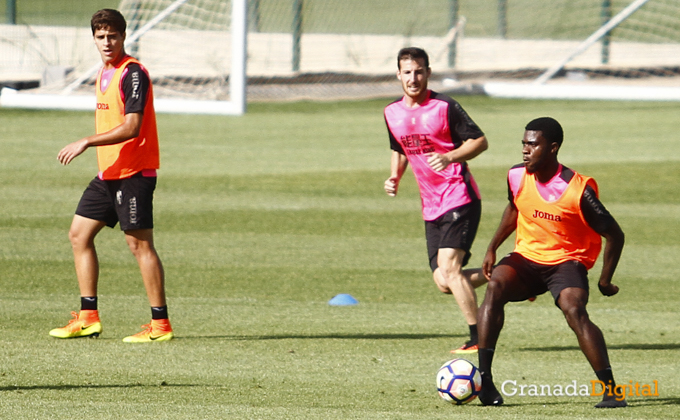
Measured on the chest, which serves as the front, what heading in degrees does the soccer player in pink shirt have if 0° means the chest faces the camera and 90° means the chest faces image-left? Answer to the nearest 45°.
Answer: approximately 45°

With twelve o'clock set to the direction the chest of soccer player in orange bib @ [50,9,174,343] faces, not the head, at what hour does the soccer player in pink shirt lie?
The soccer player in pink shirt is roughly at 8 o'clock from the soccer player in orange bib.

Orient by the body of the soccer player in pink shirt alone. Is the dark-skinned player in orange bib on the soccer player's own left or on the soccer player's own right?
on the soccer player's own left

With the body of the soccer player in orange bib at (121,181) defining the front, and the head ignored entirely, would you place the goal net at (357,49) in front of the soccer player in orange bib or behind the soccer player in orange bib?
behind
